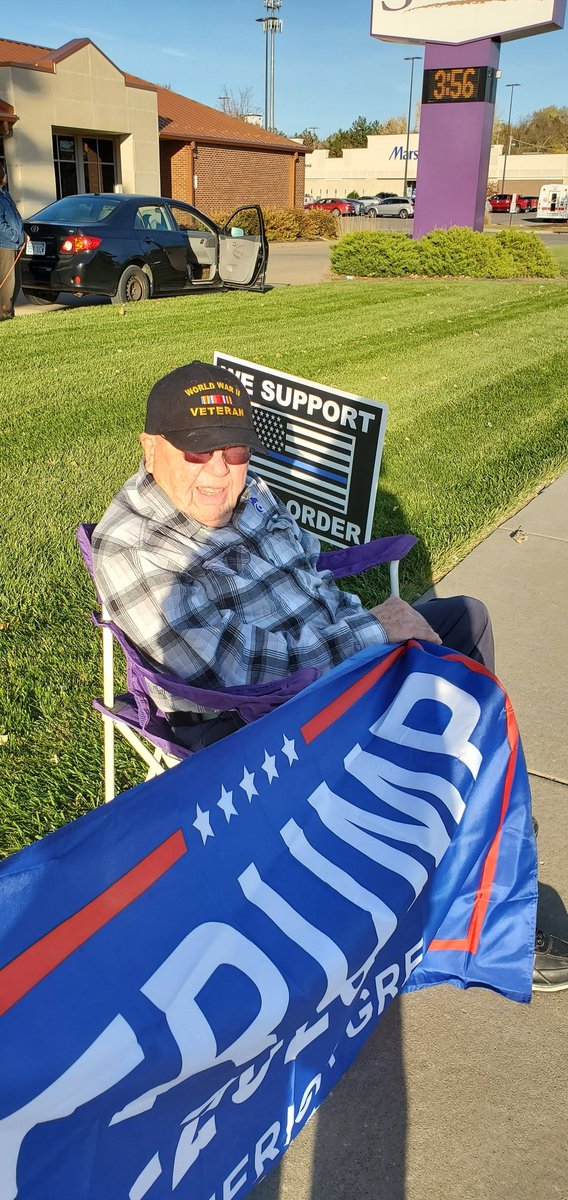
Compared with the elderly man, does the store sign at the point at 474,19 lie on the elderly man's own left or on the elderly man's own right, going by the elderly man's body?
on the elderly man's own left

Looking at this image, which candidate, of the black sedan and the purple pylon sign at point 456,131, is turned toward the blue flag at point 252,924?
the purple pylon sign

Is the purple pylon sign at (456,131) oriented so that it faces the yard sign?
yes

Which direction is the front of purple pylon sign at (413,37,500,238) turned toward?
toward the camera

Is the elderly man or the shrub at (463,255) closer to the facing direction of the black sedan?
the shrub

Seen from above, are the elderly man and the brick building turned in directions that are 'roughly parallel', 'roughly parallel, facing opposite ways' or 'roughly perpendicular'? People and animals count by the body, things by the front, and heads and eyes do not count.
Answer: roughly parallel

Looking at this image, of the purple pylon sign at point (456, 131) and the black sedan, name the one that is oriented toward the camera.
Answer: the purple pylon sign

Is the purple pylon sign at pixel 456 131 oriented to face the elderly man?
yes

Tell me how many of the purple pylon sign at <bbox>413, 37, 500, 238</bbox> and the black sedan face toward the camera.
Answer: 1

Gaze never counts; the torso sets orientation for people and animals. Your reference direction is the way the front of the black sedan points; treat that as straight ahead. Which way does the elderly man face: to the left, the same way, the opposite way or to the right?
to the right

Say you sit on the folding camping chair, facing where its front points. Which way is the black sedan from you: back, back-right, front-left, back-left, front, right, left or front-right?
back-left

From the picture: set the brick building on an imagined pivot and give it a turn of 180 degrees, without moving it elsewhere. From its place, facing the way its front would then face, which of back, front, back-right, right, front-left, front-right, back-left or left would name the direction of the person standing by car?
back-left

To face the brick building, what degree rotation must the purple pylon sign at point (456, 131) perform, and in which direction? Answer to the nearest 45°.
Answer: approximately 135° to its right

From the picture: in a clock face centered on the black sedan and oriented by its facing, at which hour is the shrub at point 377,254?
The shrub is roughly at 12 o'clock from the black sedan.

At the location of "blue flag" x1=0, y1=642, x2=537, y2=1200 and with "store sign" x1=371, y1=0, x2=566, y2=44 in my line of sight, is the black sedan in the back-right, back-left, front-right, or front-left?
front-left

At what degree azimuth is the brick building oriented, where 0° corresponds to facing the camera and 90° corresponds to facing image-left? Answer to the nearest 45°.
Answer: approximately 315°

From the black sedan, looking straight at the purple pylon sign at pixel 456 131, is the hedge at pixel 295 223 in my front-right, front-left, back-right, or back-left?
front-left
